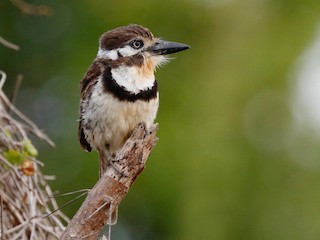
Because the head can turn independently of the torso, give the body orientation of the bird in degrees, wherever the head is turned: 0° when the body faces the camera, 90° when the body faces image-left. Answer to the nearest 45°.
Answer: approximately 315°
